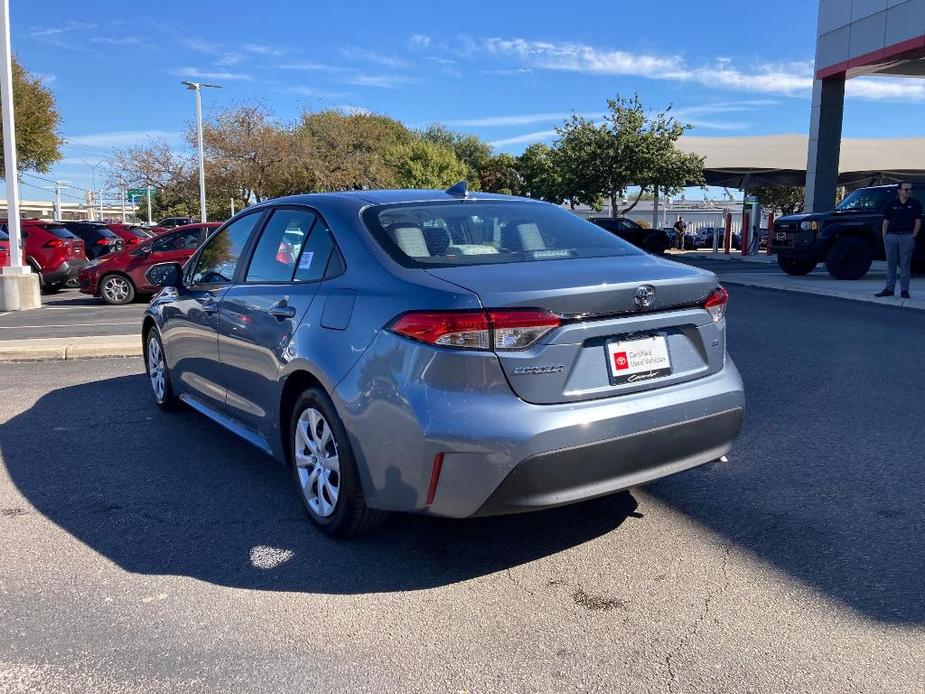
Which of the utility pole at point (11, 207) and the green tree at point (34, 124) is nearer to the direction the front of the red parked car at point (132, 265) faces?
the utility pole

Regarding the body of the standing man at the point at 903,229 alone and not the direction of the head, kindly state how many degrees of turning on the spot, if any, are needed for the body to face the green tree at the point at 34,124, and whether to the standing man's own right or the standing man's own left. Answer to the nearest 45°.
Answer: approximately 90° to the standing man's own right

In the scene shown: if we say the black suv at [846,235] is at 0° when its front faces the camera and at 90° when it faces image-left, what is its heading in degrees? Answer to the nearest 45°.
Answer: approximately 45°

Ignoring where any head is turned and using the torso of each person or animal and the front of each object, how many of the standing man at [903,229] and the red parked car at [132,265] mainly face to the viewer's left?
1

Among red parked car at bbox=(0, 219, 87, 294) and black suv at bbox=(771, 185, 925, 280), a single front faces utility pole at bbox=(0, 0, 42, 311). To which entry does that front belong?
the black suv

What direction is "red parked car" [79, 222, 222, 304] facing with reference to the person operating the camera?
facing to the left of the viewer

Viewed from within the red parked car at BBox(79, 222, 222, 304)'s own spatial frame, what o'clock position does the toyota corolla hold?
The toyota corolla is roughly at 9 o'clock from the red parked car.

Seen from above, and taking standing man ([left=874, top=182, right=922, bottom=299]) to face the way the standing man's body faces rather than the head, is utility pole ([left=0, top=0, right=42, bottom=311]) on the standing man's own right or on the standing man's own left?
on the standing man's own right

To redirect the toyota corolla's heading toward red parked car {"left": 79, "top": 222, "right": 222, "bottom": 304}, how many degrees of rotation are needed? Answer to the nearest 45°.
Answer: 0° — it already faces it

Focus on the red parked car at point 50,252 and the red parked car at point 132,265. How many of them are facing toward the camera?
0

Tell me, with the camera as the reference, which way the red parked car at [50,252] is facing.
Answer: facing away from the viewer and to the left of the viewer

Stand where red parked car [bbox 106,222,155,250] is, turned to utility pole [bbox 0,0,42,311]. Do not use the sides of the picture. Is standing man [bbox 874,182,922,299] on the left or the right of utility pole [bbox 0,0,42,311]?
left

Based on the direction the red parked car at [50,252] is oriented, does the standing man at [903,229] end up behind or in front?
behind
